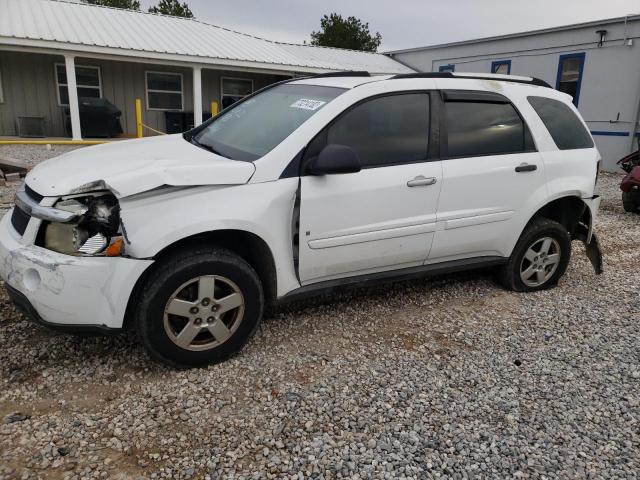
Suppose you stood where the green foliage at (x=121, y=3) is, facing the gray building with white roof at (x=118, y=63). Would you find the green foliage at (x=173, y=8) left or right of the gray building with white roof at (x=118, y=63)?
left

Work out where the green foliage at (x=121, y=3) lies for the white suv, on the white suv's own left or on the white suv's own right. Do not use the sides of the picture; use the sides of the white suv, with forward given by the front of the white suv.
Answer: on the white suv's own right

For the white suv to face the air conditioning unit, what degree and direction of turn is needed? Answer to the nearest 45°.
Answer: approximately 90° to its right

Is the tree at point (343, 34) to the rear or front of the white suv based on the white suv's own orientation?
to the rear

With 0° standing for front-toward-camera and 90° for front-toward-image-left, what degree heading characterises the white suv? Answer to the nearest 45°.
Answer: approximately 45°

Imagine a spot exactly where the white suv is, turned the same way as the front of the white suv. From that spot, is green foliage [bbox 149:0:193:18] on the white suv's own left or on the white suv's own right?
on the white suv's own right

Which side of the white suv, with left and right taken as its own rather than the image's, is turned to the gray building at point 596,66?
back

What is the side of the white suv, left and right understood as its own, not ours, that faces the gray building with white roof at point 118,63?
right
